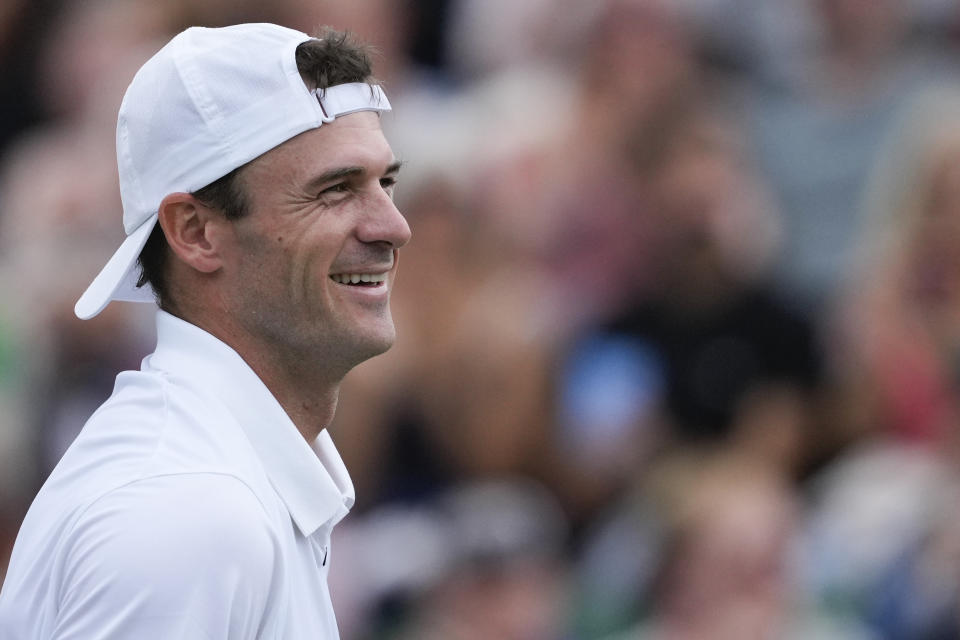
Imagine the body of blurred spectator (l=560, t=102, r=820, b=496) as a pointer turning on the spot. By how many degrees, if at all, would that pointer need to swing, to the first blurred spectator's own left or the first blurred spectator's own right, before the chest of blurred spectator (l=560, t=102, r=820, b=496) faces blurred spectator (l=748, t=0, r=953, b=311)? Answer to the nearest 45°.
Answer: approximately 135° to the first blurred spectator's own left

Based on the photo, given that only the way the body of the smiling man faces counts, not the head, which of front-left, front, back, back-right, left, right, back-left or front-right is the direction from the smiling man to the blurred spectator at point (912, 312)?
front-left

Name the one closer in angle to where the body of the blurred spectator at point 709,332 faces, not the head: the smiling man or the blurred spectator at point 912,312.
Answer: the smiling man

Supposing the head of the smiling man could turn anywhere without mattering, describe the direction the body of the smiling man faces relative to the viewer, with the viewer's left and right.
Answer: facing to the right of the viewer

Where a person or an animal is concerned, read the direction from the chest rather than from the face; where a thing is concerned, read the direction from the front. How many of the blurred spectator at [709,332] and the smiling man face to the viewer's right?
1

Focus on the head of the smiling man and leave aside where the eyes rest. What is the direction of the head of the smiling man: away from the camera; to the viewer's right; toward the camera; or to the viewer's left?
to the viewer's right

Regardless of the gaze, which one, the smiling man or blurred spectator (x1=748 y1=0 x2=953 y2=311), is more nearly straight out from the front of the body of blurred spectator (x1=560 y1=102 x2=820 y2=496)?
the smiling man

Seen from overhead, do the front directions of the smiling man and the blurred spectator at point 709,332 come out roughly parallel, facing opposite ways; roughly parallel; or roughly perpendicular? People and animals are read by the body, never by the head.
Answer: roughly perpendicular

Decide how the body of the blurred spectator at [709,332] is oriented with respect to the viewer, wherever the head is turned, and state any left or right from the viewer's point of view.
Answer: facing the viewer

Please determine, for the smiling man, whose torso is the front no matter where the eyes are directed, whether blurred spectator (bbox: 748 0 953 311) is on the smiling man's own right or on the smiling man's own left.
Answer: on the smiling man's own left

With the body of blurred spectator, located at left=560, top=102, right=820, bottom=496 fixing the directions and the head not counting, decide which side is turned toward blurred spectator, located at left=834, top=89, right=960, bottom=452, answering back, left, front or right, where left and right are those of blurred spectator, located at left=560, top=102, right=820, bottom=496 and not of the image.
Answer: left
